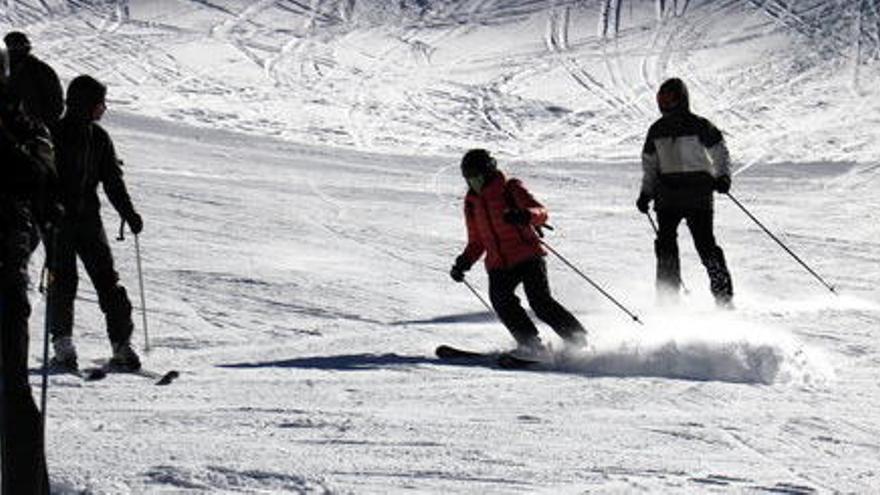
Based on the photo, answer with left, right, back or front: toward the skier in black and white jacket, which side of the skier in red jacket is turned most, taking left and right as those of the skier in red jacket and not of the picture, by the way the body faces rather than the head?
back

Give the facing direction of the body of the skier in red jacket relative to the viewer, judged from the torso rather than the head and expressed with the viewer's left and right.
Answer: facing the viewer and to the left of the viewer

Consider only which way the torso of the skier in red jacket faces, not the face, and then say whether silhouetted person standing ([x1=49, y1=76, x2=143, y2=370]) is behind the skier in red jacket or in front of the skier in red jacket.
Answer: in front

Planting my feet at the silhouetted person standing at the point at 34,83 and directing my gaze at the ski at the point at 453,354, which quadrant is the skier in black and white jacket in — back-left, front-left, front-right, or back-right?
front-left

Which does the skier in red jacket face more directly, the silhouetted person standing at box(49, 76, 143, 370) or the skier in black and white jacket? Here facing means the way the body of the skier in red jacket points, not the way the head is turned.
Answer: the silhouetted person standing

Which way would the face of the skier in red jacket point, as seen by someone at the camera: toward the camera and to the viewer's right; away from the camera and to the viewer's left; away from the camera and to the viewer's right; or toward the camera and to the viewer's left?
toward the camera and to the viewer's left

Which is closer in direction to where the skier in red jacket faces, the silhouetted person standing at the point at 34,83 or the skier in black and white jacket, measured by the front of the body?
the silhouetted person standing
